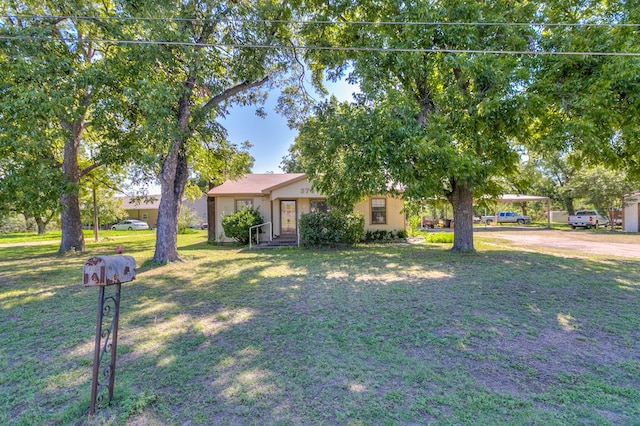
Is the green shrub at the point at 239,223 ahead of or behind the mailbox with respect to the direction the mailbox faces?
behind

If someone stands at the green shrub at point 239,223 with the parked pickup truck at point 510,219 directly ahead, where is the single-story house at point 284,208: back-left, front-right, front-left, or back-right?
front-left

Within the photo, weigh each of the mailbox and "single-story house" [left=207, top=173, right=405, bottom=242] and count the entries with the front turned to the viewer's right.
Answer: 0

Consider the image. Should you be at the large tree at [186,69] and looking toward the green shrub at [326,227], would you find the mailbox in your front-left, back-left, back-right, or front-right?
back-right

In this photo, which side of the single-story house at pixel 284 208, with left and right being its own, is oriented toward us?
front

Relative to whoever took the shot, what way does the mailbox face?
facing the viewer and to the left of the viewer

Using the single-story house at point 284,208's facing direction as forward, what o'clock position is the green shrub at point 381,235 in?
The green shrub is roughly at 9 o'clock from the single-story house.

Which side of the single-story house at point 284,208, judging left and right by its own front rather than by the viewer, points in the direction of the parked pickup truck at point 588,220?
left

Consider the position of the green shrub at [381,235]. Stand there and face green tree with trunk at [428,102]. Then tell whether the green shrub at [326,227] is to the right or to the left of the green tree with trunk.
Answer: right
